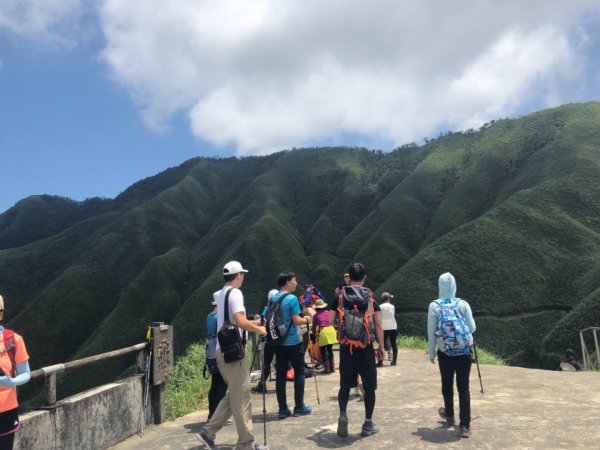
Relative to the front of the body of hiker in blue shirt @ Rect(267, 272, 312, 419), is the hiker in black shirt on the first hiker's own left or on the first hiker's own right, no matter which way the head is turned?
on the first hiker's own right

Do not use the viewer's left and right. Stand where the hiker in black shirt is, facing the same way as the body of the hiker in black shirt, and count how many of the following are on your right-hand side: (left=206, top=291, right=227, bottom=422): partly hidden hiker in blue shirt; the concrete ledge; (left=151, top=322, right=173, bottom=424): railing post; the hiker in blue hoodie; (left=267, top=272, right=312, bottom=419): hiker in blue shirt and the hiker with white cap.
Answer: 1

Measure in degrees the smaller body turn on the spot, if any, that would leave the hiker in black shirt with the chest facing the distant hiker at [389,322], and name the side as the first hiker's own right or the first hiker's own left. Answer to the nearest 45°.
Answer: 0° — they already face them

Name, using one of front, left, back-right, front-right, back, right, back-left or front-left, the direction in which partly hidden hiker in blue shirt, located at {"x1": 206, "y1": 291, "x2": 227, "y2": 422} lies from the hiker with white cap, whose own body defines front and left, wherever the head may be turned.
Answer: left

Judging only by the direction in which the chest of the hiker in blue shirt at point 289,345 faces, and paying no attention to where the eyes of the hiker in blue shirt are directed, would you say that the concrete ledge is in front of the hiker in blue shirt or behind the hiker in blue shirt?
behind

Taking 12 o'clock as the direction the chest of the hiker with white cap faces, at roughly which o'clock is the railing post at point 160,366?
The railing post is roughly at 8 o'clock from the hiker with white cap.

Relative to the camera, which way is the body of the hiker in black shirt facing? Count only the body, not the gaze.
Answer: away from the camera

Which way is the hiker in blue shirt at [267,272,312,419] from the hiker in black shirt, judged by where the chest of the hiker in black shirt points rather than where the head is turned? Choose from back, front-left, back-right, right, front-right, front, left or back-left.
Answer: front-left
